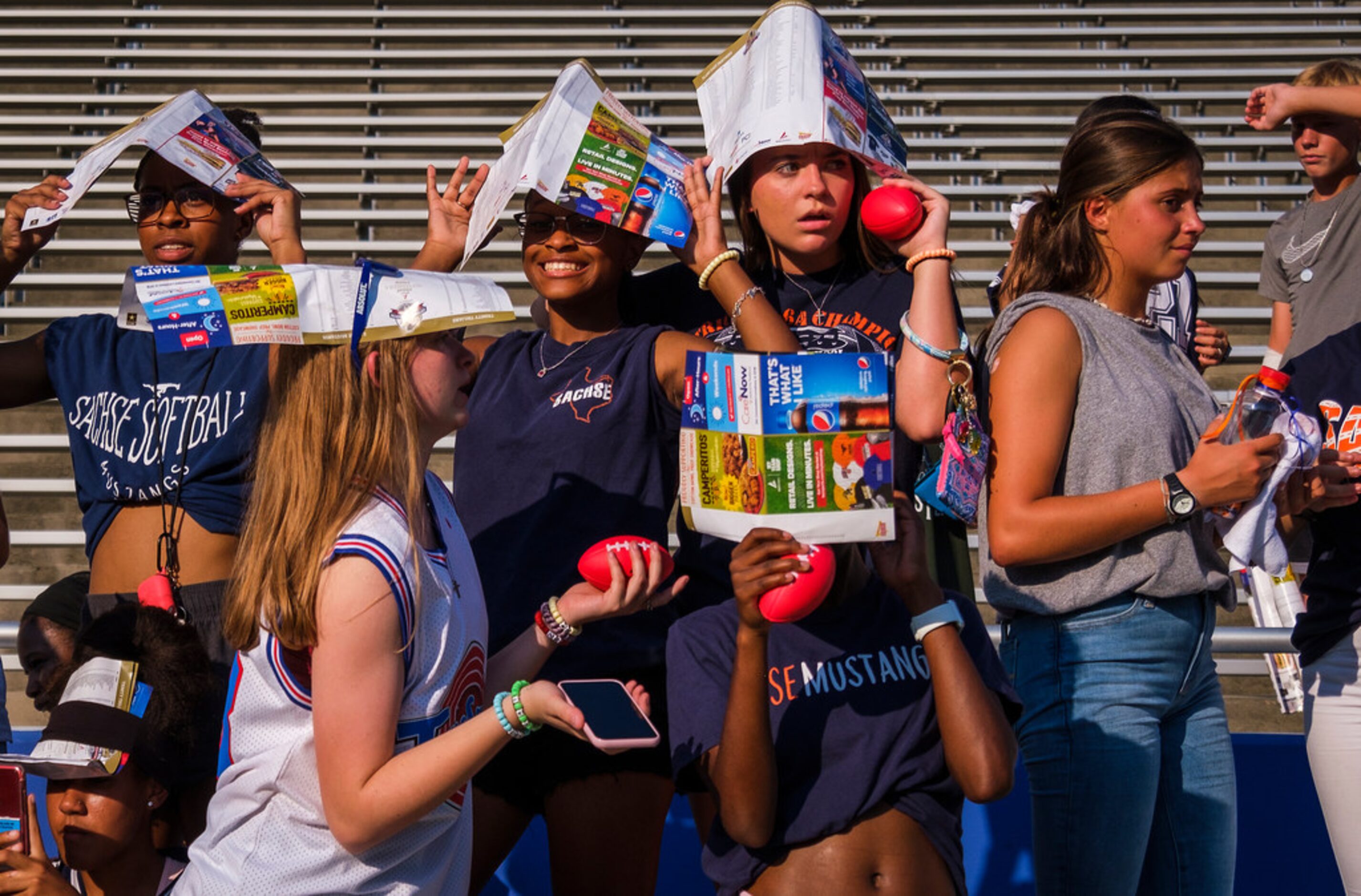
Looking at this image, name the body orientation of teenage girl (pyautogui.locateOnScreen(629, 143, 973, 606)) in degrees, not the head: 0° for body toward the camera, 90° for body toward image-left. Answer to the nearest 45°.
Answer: approximately 0°

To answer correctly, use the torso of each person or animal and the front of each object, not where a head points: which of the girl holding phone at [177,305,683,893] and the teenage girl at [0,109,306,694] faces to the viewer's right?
the girl holding phone

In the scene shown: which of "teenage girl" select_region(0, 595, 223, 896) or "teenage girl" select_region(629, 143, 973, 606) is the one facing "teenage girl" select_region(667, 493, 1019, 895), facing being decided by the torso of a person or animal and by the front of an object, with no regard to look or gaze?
"teenage girl" select_region(629, 143, 973, 606)

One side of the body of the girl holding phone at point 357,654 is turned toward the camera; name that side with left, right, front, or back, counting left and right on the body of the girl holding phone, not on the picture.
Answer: right

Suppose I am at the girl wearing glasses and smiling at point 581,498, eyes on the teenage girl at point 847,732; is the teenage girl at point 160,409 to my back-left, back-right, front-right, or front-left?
back-right

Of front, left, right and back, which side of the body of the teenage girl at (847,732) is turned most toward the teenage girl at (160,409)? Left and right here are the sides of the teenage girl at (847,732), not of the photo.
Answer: right

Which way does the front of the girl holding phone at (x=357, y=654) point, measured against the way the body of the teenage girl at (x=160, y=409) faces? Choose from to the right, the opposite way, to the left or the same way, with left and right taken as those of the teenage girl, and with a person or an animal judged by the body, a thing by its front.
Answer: to the left
